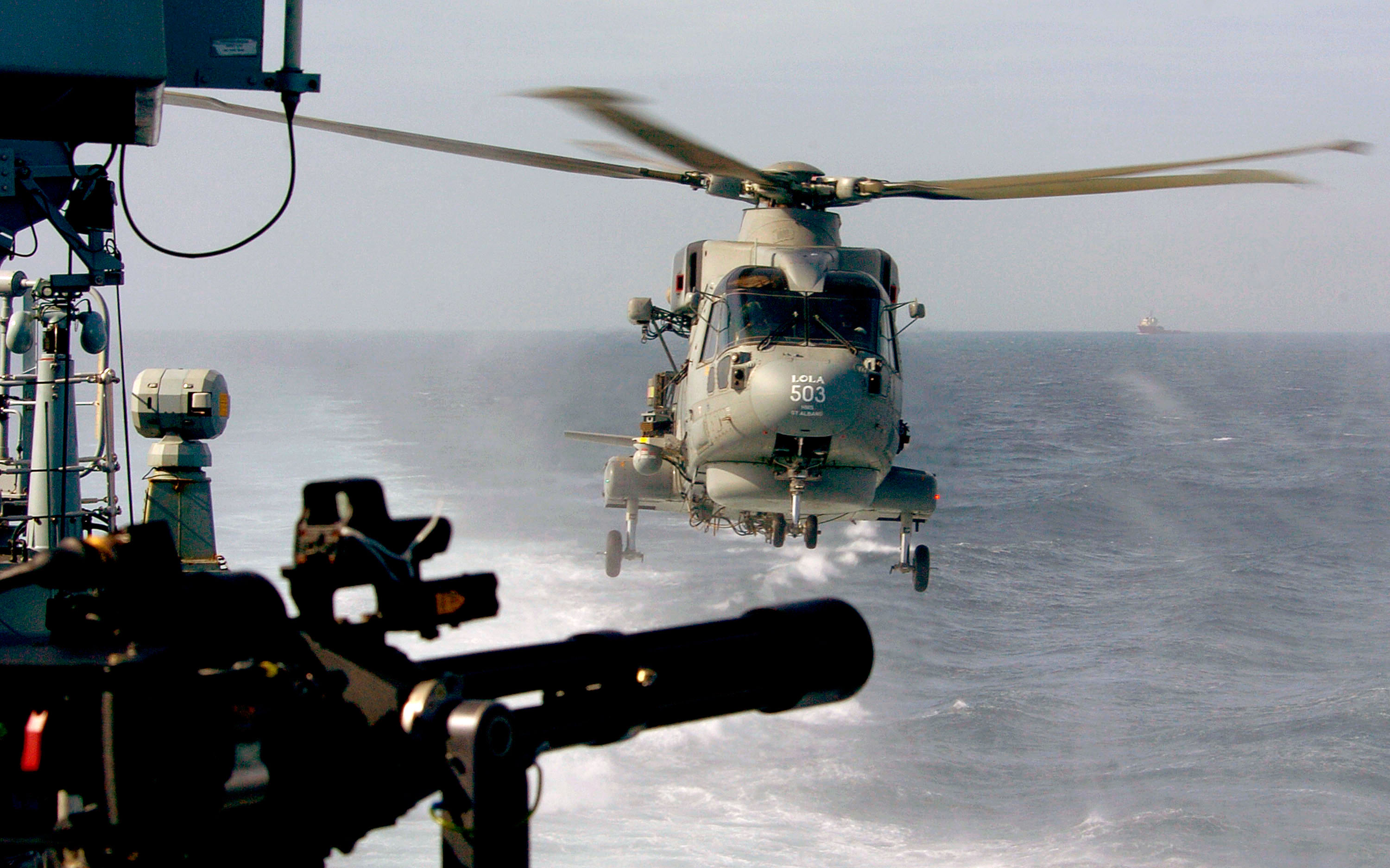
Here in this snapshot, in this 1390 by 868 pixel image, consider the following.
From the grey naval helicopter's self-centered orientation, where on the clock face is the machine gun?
The machine gun is roughly at 12 o'clock from the grey naval helicopter.

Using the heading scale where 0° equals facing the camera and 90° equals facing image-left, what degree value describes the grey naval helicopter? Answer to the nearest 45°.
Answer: approximately 0°
